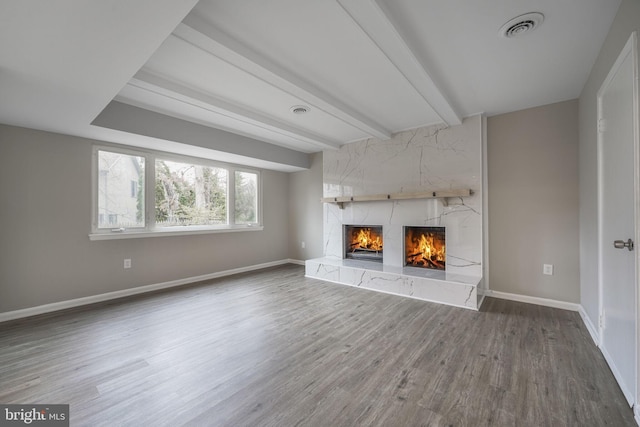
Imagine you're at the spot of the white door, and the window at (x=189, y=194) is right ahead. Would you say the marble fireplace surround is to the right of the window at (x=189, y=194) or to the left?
right

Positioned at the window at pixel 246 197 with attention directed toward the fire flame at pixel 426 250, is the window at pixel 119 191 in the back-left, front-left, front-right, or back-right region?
back-right

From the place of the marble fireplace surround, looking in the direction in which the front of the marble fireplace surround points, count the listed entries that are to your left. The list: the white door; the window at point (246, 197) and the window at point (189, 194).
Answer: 1

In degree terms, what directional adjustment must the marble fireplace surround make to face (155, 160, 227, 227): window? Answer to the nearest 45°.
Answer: approximately 45° to its right

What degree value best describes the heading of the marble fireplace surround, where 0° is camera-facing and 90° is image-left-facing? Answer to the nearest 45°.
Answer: approximately 45°

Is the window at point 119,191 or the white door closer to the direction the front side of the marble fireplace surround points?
the window

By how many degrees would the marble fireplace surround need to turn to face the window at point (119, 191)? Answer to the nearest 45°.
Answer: approximately 45° to its right

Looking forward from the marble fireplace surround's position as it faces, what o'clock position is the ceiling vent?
The ceiling vent is roughly at 10 o'clock from the marble fireplace surround.

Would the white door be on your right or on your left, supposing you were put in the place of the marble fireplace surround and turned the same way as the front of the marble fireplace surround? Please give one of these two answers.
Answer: on your left
